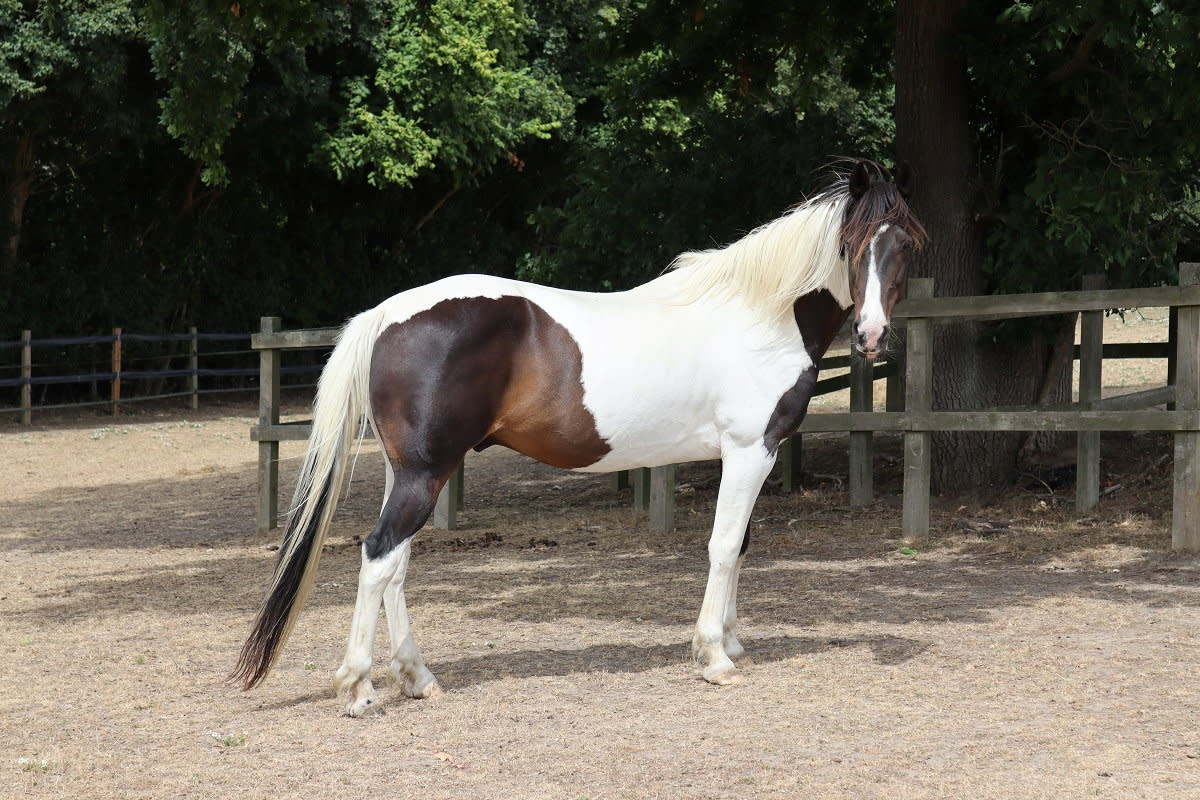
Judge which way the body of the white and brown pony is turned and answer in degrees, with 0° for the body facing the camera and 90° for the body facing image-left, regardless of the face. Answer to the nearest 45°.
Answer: approximately 270°

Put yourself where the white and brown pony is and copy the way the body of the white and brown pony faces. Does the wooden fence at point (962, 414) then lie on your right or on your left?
on your left

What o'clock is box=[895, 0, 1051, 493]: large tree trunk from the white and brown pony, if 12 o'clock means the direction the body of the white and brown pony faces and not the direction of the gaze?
The large tree trunk is roughly at 10 o'clock from the white and brown pony.
